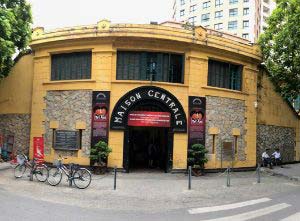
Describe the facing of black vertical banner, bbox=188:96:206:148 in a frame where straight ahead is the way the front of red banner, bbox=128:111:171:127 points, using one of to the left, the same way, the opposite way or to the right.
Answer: the same way

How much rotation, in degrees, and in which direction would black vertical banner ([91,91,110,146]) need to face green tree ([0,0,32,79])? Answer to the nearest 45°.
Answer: approximately 90° to its right

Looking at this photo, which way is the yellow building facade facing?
toward the camera

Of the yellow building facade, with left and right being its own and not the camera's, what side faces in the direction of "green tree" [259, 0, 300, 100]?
left

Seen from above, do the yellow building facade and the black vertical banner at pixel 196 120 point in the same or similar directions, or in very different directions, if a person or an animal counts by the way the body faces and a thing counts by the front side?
same or similar directions

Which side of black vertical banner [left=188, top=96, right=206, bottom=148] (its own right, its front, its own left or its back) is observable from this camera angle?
front

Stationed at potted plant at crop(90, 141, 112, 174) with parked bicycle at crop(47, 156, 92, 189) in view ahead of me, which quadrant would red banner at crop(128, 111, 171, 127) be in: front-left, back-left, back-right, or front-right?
back-left

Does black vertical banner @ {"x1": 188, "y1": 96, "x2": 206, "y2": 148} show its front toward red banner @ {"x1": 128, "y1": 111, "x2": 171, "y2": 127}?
no

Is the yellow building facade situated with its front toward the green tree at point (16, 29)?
no

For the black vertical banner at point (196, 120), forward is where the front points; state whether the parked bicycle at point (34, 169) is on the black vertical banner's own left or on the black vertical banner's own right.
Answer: on the black vertical banner's own right

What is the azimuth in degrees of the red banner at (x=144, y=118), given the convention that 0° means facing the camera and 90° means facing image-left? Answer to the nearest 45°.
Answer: approximately 0°

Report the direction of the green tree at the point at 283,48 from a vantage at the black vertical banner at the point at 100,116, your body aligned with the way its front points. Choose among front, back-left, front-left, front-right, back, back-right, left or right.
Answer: left

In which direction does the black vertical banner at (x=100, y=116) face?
toward the camera

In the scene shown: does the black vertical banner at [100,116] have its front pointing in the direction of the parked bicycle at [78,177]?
yes
